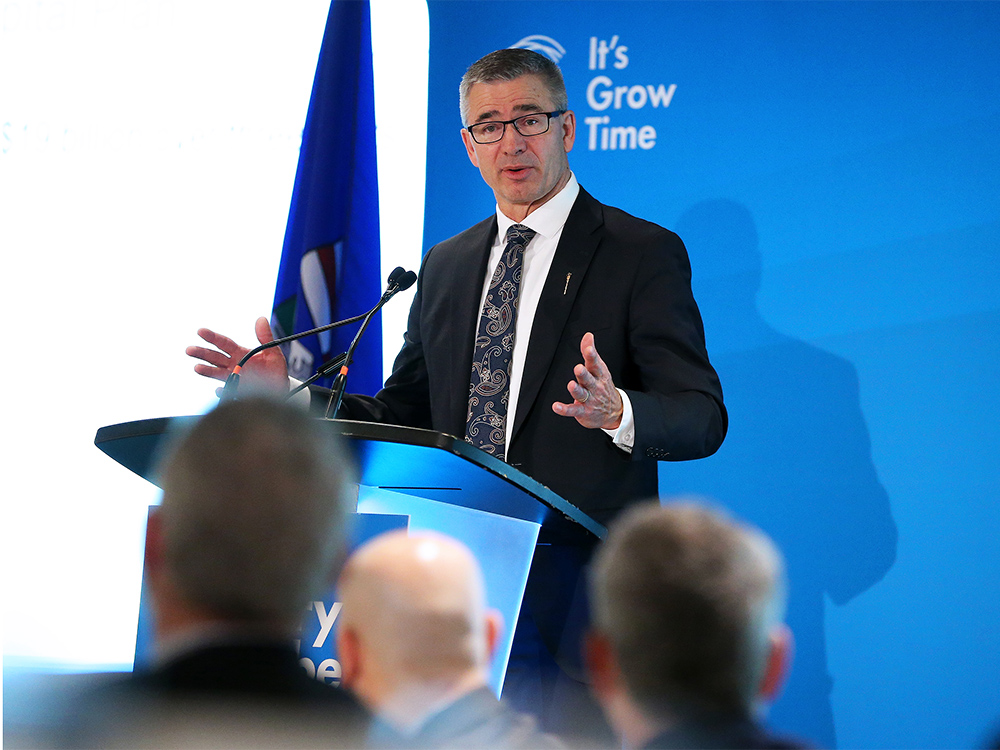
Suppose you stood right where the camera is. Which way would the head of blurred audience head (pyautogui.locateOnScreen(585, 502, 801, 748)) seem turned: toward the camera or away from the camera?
away from the camera

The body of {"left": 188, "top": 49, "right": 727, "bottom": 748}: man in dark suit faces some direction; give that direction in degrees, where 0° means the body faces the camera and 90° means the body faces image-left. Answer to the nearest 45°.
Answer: approximately 45°

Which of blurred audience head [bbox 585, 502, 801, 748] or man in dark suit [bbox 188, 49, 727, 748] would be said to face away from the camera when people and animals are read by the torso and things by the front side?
the blurred audience head

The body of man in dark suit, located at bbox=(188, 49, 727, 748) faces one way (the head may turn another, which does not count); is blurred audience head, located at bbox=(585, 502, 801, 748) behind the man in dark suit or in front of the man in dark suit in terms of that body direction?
in front

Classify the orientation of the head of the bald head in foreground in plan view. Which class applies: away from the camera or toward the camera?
away from the camera

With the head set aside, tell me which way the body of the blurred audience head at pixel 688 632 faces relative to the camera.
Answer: away from the camera

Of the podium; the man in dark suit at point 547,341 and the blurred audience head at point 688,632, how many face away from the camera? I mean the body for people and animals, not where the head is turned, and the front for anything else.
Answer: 1

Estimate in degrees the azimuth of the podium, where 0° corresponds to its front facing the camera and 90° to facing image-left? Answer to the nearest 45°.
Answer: approximately 45°

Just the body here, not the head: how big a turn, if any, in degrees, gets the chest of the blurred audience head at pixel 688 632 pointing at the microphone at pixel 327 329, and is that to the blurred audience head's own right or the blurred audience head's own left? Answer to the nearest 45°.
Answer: approximately 45° to the blurred audience head's own left
